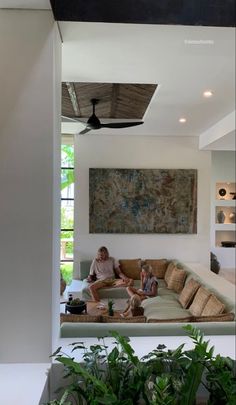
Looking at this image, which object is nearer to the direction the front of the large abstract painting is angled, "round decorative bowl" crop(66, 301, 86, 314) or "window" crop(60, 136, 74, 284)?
the round decorative bowl

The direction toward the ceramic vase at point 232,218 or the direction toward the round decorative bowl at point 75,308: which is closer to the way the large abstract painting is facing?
the round decorative bowl

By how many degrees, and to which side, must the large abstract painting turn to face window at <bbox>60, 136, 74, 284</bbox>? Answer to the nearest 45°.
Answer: approximately 90° to its right

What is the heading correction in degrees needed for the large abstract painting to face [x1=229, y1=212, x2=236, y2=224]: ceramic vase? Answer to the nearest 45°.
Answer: approximately 135° to its left

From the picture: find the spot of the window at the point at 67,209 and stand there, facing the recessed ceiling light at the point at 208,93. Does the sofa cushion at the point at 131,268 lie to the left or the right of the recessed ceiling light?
left

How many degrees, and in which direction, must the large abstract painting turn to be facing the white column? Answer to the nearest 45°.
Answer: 0° — it already faces it

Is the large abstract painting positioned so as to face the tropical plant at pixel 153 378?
yes

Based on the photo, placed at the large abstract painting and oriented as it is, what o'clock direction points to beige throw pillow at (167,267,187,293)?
The beige throw pillow is roughly at 11 o'clock from the large abstract painting.

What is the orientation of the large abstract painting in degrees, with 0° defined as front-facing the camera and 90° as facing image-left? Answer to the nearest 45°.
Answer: approximately 0°
